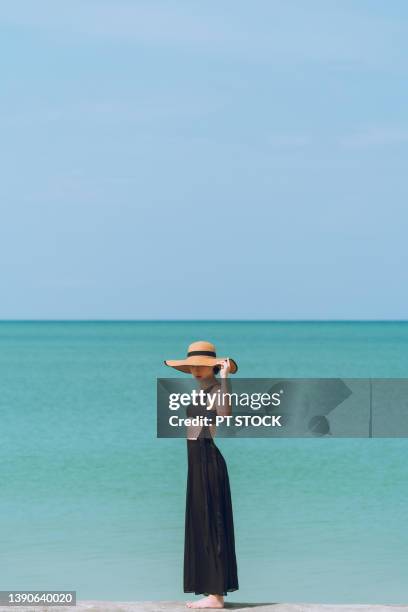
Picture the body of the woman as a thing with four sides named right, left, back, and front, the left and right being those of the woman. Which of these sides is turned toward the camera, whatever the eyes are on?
left
